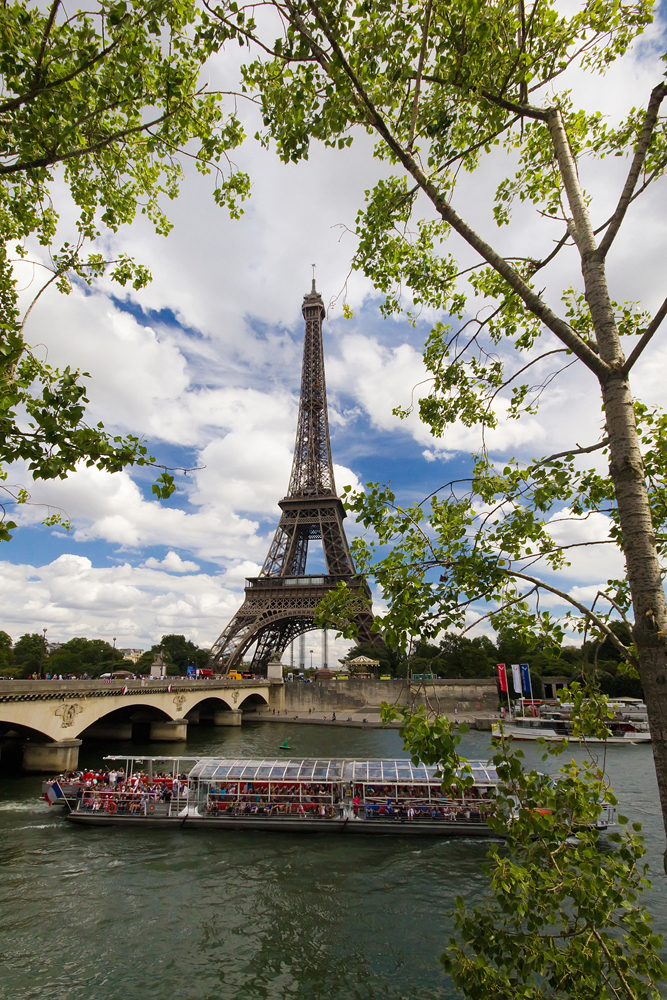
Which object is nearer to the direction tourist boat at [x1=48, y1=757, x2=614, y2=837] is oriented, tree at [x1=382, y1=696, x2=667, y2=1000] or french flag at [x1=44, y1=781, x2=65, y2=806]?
the tree

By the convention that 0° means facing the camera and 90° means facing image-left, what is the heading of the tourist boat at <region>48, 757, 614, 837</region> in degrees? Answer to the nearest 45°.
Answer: approximately 270°

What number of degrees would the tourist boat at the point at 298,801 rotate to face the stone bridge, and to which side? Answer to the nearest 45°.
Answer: approximately 135° to its left

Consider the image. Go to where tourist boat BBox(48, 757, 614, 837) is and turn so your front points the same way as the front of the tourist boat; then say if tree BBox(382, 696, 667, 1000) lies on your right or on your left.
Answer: on your right

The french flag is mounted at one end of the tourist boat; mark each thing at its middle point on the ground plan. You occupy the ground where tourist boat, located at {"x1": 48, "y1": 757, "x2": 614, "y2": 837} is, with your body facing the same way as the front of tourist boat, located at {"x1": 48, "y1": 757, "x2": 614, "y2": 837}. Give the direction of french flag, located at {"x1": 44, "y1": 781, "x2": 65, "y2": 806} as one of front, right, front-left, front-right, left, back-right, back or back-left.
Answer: back
